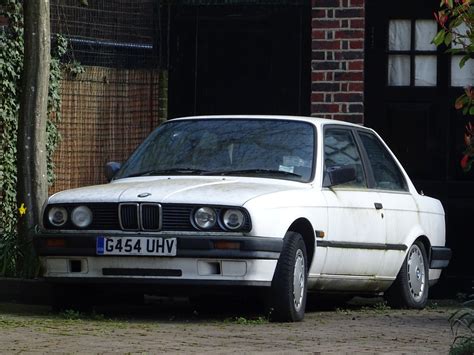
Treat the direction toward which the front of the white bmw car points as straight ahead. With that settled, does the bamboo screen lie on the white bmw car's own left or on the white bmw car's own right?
on the white bmw car's own right

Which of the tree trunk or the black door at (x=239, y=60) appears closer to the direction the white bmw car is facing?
the tree trunk

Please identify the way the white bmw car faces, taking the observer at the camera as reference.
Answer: facing the viewer and to the left of the viewer

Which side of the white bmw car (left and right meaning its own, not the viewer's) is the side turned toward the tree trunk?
right

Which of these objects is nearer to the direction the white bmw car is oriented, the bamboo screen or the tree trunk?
the tree trunk

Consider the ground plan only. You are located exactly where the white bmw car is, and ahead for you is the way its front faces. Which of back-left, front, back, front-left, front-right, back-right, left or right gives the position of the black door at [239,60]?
back-right

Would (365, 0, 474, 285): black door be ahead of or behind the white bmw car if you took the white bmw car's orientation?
behind

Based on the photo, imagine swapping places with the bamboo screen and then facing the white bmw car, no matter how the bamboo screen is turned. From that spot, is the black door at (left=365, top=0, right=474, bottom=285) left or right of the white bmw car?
left

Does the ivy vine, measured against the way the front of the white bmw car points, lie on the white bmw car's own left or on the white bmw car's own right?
on the white bmw car's own right
